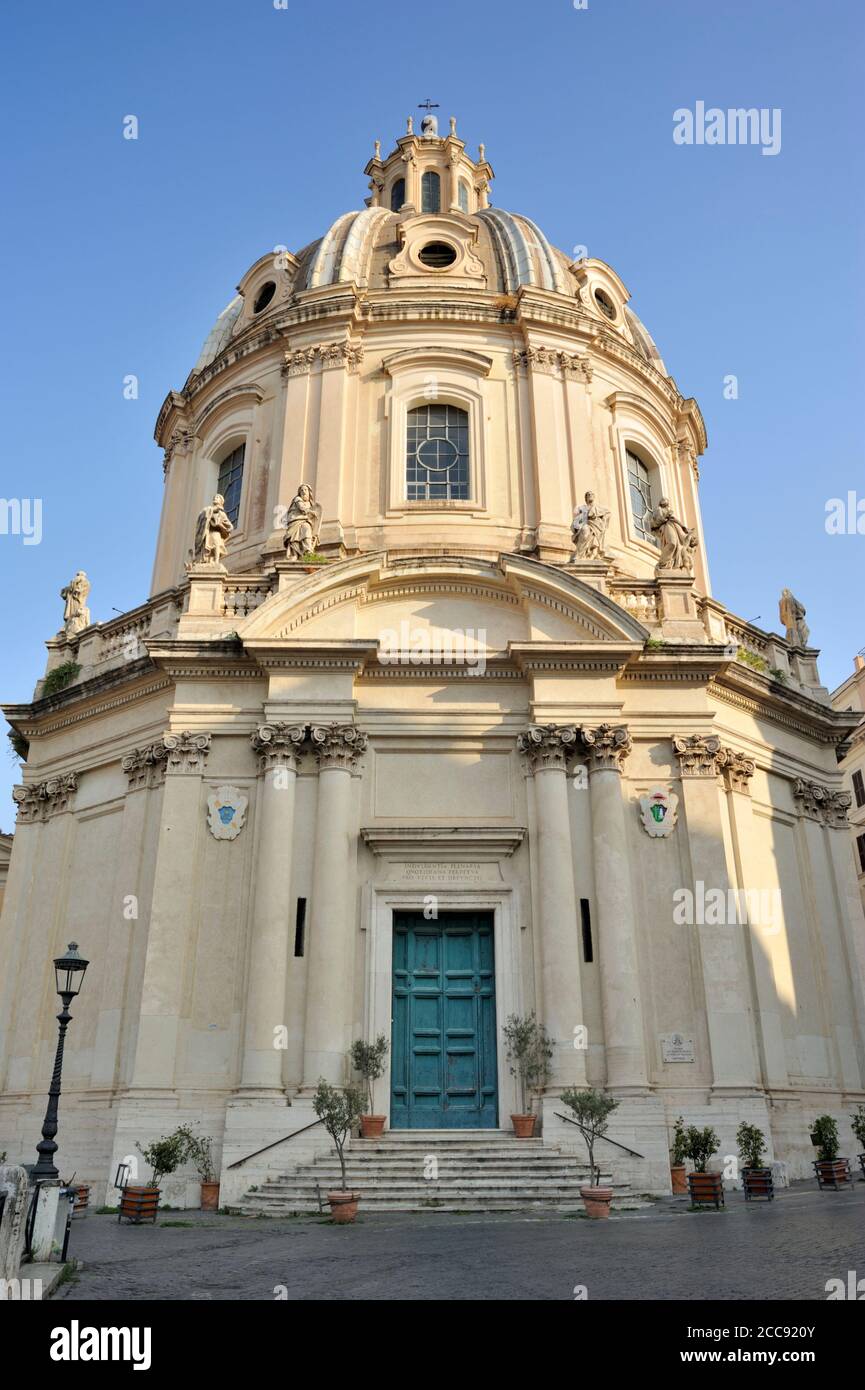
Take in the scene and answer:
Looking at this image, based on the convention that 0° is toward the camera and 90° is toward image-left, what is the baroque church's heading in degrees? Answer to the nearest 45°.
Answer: approximately 0°

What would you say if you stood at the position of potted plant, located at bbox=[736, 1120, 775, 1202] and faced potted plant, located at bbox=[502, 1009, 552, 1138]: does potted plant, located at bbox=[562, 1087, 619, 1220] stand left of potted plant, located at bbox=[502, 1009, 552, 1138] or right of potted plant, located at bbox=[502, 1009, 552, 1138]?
left
